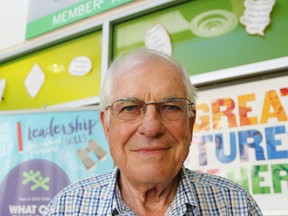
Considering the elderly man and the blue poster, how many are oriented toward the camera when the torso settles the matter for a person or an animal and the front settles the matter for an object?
2

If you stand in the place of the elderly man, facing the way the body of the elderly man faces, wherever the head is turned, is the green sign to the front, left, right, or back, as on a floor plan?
back

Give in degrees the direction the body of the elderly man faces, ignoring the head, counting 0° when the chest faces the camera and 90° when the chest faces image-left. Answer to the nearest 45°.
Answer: approximately 0°

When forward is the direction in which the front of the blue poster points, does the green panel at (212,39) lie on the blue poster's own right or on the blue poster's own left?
on the blue poster's own left

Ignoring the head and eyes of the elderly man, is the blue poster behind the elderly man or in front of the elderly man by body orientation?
behind

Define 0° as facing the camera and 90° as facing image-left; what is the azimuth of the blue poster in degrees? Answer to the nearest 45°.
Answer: approximately 0°
